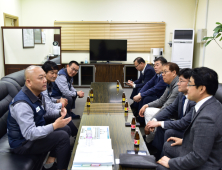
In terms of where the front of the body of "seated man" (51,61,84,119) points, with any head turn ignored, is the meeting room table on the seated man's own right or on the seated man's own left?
on the seated man's own right

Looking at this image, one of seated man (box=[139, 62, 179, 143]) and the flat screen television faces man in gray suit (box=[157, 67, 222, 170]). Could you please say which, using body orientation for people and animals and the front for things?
the flat screen television

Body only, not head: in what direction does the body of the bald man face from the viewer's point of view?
to the viewer's right

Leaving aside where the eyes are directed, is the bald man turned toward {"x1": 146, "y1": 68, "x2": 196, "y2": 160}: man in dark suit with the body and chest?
yes

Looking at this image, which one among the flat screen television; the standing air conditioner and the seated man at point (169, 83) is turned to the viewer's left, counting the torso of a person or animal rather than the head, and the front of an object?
the seated man

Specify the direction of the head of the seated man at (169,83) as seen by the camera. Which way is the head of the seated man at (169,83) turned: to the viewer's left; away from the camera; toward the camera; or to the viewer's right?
to the viewer's left

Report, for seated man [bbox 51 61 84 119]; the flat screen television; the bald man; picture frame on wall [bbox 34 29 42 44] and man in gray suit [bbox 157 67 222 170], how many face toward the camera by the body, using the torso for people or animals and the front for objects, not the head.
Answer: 2

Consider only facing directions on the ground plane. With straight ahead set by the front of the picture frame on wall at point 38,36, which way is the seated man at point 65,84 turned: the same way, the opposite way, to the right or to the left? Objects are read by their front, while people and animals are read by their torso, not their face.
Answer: to the left

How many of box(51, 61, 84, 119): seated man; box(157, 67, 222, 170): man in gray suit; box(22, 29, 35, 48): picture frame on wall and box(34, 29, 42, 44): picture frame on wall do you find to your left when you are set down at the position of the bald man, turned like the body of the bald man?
3

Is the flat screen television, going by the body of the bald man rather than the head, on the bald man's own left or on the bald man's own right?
on the bald man's own left

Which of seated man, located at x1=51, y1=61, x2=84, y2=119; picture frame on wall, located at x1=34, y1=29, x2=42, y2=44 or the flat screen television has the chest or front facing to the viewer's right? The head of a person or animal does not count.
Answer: the seated man

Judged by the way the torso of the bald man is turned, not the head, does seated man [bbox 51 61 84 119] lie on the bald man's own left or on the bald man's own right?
on the bald man's own left

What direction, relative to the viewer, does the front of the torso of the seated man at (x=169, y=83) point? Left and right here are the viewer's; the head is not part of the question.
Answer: facing to the left of the viewer

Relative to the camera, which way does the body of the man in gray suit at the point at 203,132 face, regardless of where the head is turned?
to the viewer's left

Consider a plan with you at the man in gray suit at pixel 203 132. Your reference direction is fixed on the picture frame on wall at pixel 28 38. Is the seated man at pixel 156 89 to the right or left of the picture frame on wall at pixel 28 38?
right

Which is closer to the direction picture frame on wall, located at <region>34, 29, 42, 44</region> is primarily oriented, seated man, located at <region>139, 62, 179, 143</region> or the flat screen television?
the seated man
